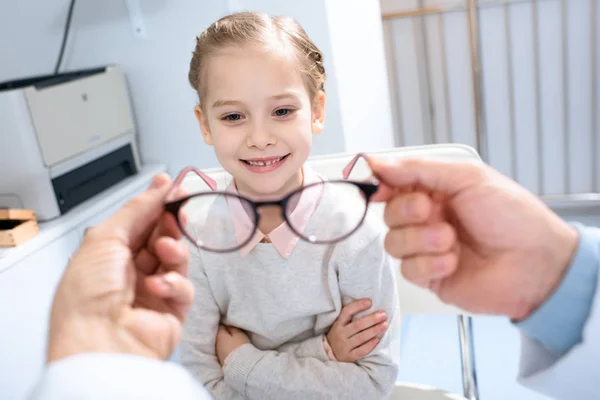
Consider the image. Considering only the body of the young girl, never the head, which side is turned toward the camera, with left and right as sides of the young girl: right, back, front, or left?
front

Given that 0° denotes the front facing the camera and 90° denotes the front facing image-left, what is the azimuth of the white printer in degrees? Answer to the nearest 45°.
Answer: approximately 315°

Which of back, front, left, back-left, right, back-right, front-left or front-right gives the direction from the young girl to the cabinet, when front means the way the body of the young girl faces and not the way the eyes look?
back-right

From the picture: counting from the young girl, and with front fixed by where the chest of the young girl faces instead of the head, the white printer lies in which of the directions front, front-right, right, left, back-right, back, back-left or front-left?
back-right

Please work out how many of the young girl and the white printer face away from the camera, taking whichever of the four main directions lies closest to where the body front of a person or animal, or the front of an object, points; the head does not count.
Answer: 0

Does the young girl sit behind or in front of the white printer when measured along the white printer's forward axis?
in front

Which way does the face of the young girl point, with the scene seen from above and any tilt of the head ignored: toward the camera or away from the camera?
toward the camera
